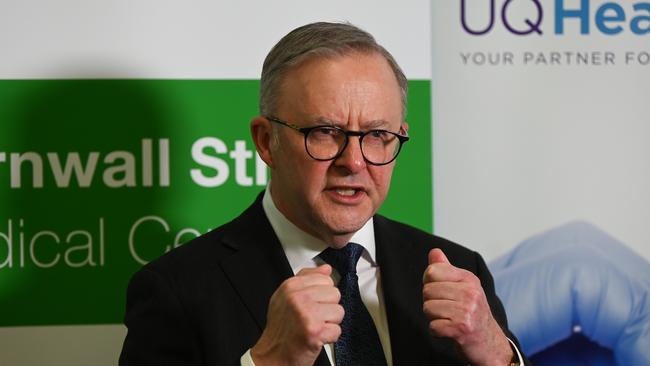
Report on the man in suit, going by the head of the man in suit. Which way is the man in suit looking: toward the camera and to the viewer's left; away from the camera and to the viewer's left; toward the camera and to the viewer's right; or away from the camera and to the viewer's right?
toward the camera and to the viewer's right

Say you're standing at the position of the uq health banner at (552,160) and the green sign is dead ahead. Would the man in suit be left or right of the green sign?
left

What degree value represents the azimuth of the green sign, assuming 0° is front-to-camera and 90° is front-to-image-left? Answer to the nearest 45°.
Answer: approximately 0°

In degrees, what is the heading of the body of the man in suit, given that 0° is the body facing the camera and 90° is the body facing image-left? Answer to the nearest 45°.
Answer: approximately 315°

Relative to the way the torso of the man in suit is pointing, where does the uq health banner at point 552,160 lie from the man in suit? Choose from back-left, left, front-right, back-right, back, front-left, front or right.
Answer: left

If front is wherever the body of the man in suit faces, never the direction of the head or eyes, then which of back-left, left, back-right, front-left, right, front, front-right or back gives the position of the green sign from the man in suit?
back

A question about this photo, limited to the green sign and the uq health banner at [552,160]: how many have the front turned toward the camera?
2

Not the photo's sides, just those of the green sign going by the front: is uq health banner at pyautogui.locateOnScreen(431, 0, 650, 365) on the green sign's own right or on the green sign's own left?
on the green sign's own left
